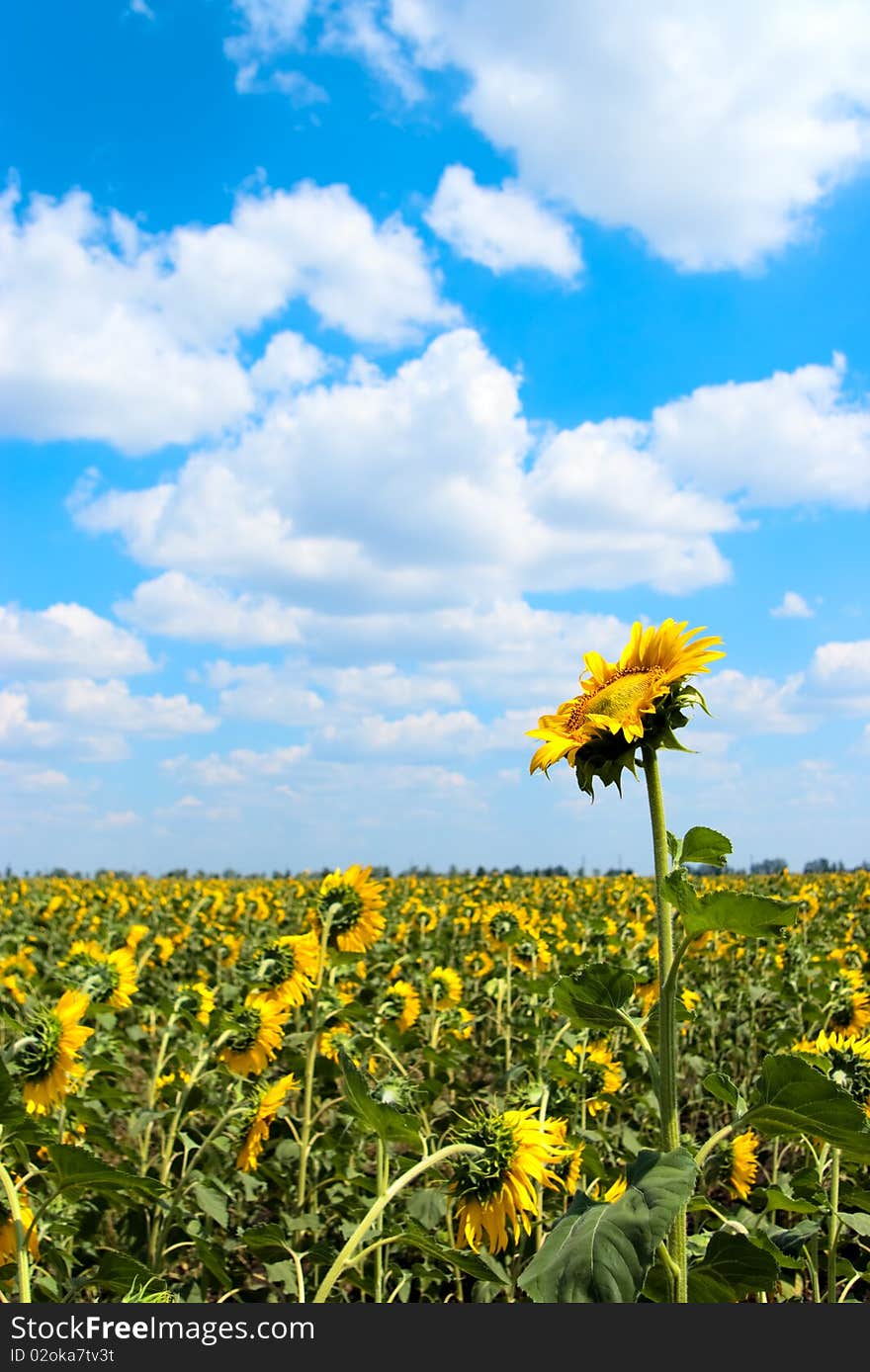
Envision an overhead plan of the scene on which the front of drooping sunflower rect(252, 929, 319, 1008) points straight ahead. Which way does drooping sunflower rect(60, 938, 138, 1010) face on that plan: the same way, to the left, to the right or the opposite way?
the same way

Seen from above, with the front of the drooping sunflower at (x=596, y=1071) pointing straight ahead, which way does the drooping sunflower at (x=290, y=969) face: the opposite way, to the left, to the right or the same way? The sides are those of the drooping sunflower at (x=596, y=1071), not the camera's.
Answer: the same way

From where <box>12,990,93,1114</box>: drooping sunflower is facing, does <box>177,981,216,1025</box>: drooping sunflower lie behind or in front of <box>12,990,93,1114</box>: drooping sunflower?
in front
